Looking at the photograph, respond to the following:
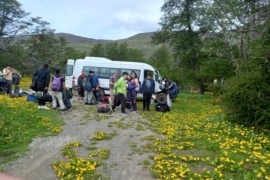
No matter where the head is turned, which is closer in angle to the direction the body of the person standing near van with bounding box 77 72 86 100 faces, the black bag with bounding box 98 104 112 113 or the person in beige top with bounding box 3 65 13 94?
the black bag

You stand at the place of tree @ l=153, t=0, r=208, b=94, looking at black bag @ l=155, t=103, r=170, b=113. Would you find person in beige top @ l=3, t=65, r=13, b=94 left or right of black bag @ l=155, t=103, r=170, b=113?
right

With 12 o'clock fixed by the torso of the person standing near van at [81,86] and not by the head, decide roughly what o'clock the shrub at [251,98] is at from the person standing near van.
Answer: The shrub is roughly at 2 o'clock from the person standing near van.

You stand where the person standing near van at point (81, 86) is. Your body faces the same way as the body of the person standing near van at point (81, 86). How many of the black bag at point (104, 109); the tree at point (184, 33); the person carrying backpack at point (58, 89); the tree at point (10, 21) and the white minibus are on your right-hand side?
2

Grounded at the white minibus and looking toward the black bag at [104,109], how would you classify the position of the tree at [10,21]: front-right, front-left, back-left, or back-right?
back-right

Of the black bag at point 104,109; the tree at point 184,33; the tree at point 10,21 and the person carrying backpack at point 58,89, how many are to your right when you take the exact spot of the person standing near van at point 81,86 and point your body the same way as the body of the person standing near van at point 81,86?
2

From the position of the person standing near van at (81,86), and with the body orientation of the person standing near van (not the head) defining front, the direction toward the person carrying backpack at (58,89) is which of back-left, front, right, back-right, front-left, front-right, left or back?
right

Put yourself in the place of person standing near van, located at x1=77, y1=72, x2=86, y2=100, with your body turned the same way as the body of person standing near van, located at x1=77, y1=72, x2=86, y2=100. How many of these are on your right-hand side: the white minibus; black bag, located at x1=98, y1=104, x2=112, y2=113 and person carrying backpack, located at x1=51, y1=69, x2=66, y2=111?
2

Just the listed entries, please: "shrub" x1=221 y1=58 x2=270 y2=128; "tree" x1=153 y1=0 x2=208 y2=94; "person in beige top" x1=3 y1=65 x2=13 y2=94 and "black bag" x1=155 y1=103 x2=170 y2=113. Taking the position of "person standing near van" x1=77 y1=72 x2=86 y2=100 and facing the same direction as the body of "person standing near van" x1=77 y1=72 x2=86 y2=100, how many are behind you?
1
